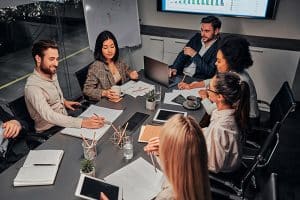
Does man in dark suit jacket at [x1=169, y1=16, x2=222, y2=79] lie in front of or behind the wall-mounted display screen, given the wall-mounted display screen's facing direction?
in front

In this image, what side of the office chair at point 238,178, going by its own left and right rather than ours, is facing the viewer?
left

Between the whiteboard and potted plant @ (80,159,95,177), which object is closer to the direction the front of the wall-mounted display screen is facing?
the potted plant

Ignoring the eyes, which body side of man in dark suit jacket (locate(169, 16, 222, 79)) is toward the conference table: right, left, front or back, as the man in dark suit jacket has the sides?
front

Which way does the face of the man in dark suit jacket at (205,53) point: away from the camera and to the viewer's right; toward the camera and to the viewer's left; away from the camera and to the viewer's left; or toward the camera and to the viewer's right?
toward the camera and to the viewer's left

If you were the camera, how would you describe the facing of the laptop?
facing away from the viewer and to the right of the viewer

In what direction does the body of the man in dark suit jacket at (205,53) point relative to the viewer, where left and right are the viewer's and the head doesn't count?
facing the viewer and to the left of the viewer

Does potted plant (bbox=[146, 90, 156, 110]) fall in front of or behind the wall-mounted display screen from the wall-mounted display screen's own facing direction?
in front

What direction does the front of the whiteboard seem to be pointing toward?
toward the camera

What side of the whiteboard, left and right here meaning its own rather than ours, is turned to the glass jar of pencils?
front

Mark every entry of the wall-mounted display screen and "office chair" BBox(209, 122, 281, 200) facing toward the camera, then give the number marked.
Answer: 1

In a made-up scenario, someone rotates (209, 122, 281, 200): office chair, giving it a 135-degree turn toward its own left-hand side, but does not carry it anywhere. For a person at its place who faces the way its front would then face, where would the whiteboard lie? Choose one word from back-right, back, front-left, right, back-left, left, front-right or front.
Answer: back

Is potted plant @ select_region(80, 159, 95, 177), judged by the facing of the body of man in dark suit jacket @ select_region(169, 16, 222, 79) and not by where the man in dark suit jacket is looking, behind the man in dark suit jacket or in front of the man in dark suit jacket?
in front

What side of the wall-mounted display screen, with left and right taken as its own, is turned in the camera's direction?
front

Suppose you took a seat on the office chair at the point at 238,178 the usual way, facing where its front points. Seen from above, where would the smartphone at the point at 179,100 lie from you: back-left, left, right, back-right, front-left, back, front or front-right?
front-right

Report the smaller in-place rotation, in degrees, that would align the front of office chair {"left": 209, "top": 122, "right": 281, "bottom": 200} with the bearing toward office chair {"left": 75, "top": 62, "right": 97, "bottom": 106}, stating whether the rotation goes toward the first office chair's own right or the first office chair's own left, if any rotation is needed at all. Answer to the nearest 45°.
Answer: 0° — it already faces it

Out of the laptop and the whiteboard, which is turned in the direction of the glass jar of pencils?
the whiteboard

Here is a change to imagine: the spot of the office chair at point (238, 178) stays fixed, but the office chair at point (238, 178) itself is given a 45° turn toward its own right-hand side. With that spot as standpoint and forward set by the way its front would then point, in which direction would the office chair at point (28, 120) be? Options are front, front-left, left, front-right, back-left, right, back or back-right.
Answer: front-left
